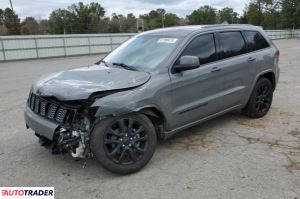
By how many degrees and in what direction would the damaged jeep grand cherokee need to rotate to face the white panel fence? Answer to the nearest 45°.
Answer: approximately 135° to its right

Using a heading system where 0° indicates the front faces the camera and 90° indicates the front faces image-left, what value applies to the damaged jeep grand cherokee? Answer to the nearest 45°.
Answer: approximately 45°
